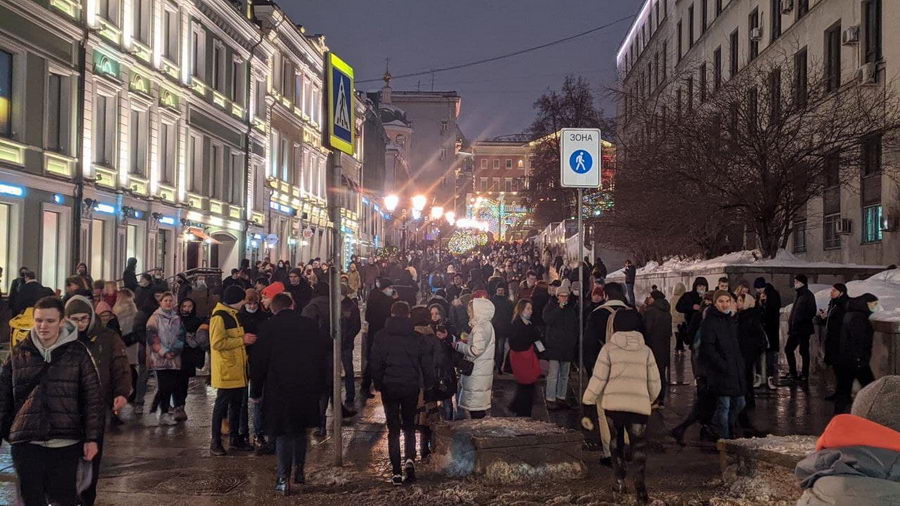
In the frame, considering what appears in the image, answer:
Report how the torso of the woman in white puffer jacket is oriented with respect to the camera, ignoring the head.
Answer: to the viewer's left

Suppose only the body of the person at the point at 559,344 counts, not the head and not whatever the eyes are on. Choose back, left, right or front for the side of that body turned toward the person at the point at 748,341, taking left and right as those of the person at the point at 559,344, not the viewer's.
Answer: left

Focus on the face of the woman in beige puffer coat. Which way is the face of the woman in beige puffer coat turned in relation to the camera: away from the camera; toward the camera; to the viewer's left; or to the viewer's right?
away from the camera

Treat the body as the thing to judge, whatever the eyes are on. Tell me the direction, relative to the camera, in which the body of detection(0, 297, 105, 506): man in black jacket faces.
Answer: toward the camera

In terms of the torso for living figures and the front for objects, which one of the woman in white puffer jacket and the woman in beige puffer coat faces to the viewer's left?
the woman in white puffer jacket

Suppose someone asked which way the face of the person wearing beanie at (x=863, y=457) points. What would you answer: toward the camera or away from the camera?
away from the camera

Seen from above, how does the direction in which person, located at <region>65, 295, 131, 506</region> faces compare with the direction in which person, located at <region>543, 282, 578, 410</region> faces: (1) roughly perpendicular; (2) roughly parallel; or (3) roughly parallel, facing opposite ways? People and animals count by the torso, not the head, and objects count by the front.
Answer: roughly parallel
